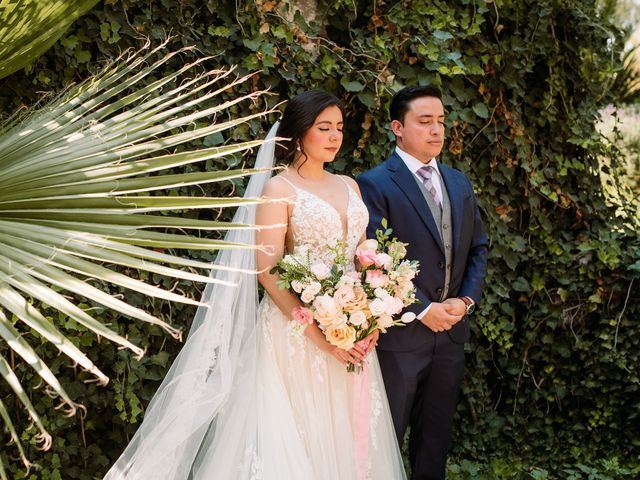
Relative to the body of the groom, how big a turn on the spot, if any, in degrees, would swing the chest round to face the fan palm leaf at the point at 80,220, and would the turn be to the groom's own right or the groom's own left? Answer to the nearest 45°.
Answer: approximately 90° to the groom's own right

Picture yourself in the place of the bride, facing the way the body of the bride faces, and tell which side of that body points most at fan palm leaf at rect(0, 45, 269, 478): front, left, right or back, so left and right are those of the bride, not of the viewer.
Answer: right

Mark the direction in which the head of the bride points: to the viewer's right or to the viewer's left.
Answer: to the viewer's right

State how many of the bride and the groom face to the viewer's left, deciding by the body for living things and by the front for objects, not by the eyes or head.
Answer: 0

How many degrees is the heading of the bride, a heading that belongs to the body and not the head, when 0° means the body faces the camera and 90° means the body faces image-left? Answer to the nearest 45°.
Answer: approximately 315°

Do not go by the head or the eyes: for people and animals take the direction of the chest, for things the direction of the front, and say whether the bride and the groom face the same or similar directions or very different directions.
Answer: same or similar directions

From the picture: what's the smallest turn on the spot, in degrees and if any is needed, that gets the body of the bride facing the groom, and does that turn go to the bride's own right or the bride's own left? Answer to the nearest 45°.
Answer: approximately 90° to the bride's own left

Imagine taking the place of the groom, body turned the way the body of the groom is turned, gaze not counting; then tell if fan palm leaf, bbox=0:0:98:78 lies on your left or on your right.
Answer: on your right

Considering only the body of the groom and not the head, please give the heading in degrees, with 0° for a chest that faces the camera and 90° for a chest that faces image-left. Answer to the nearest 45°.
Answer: approximately 315°
